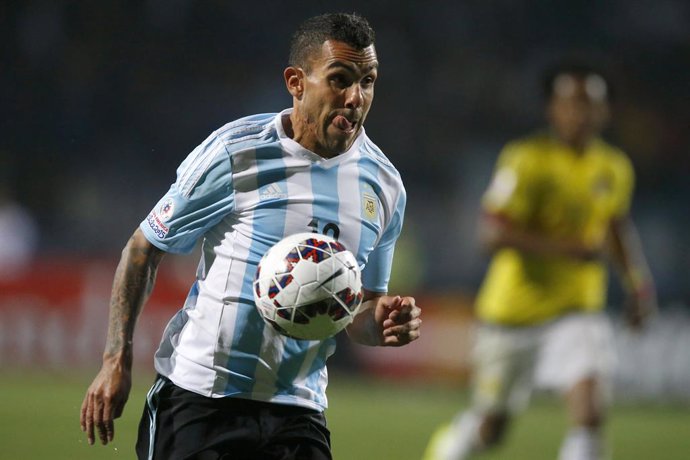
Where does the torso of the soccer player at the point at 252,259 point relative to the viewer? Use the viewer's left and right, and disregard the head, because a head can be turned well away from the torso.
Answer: facing the viewer and to the right of the viewer

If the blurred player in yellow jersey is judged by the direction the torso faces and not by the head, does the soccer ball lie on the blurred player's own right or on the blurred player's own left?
on the blurred player's own right

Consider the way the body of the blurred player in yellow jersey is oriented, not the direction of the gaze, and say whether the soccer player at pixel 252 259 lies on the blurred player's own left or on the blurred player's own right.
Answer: on the blurred player's own right

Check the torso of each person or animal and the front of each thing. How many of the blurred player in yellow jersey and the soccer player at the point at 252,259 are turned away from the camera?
0

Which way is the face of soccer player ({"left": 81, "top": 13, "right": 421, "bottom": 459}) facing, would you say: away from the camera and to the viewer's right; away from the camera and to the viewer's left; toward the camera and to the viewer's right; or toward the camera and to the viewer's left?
toward the camera and to the viewer's right
